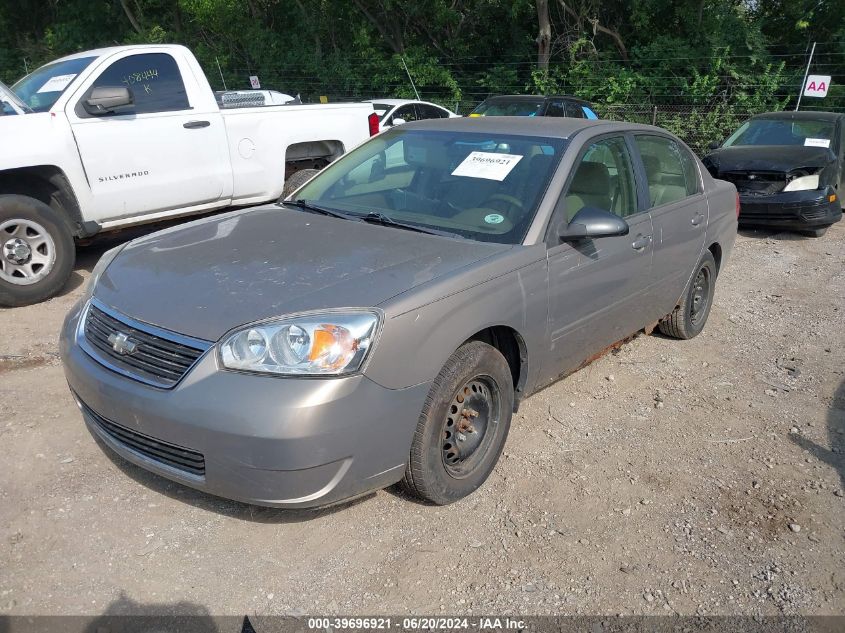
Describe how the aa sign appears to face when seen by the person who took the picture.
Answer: facing the viewer

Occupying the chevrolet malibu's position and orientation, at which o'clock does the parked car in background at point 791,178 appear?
The parked car in background is roughly at 6 o'clock from the chevrolet malibu.

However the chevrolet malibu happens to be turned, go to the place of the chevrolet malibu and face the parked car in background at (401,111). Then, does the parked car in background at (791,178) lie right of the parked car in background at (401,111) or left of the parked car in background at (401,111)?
right

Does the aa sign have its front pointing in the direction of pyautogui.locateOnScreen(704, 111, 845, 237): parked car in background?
yes

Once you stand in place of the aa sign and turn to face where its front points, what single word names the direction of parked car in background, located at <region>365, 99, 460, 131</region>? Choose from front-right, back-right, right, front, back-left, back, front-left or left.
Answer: front-right

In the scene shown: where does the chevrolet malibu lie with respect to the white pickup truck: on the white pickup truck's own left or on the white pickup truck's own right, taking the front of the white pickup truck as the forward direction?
on the white pickup truck's own left

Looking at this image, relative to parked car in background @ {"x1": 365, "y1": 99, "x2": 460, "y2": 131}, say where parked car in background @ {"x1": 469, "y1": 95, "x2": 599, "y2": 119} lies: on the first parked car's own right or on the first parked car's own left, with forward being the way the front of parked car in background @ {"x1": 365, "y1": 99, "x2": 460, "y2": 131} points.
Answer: on the first parked car's own left

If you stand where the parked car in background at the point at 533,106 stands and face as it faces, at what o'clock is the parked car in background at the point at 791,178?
the parked car in background at the point at 791,178 is roughly at 9 o'clock from the parked car in background at the point at 533,106.

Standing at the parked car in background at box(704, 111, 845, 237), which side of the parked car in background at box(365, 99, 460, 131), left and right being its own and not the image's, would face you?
left

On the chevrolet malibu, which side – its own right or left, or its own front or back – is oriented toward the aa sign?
back

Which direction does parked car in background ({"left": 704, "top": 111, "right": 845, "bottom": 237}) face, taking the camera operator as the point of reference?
facing the viewer and to the left of the viewer

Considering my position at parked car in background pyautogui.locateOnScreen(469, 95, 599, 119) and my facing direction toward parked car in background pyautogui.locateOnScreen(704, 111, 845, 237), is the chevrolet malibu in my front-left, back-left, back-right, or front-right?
front-right

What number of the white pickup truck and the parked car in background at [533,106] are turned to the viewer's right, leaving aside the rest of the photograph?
0

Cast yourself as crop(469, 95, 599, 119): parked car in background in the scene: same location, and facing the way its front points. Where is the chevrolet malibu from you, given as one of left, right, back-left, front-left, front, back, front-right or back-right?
front-left

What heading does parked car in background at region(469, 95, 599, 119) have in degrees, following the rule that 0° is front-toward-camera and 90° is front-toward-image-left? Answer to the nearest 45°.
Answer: approximately 45°
